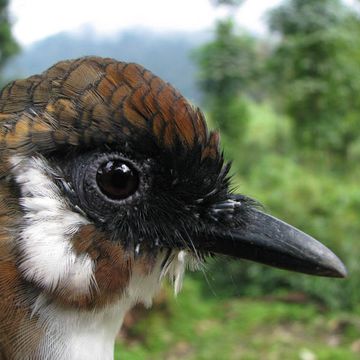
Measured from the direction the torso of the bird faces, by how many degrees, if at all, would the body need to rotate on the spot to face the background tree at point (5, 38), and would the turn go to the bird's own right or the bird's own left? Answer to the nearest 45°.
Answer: approximately 135° to the bird's own left

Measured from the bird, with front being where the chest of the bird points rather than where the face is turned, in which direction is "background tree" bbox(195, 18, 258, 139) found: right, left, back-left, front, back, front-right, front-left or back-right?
left

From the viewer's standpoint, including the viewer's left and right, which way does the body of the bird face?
facing to the right of the viewer

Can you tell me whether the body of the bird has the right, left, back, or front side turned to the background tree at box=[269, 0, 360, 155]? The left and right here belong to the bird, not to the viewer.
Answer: left

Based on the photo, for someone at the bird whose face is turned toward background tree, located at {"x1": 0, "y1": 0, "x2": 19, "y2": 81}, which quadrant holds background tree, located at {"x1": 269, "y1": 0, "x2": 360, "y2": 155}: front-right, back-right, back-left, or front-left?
front-right
